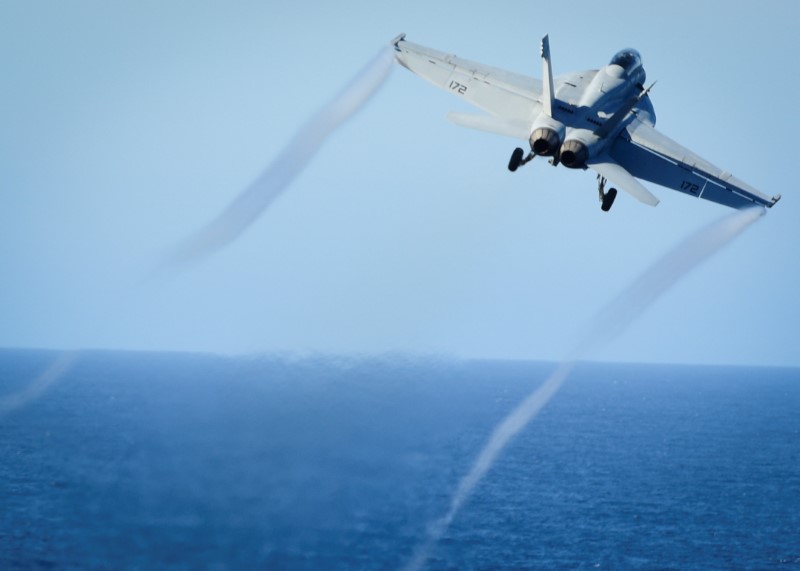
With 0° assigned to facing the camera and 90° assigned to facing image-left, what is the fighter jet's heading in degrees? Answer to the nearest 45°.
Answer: approximately 180°
